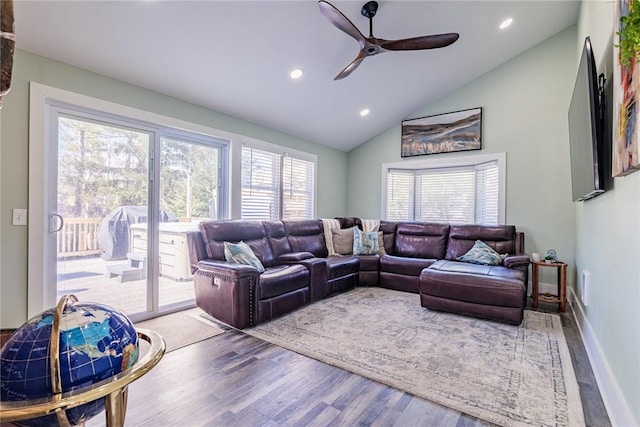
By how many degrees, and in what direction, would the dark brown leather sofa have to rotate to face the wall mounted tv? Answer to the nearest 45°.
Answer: approximately 45° to its left

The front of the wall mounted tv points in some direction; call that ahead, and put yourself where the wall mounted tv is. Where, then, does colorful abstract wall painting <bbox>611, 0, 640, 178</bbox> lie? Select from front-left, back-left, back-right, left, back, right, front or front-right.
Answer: left

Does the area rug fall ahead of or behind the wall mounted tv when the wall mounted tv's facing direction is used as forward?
ahead

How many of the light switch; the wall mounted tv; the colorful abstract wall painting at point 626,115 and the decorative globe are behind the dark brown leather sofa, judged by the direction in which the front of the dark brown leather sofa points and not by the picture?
0

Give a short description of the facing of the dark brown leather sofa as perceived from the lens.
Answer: facing the viewer

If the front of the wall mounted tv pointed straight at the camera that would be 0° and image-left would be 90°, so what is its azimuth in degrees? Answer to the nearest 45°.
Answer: approximately 90°

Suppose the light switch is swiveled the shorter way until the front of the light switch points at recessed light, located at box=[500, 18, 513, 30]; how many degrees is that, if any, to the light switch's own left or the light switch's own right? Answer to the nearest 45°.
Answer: approximately 45° to the light switch's own left

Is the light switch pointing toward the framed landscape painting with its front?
no

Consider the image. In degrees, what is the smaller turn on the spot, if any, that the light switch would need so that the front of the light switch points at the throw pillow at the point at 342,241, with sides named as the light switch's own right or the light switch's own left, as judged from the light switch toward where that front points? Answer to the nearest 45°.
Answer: approximately 90° to the light switch's own left

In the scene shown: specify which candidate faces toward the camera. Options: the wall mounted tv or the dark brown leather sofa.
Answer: the dark brown leather sofa

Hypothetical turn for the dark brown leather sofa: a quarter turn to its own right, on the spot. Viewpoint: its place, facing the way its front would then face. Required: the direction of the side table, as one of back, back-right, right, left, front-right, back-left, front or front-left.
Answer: back

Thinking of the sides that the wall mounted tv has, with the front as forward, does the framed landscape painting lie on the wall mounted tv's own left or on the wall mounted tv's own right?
on the wall mounted tv's own right

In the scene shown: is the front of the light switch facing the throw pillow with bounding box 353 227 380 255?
no

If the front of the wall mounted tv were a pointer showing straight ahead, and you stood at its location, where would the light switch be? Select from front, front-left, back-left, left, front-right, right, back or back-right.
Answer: front-left

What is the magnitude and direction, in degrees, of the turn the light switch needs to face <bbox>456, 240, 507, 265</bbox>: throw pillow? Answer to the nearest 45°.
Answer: approximately 45° to its left

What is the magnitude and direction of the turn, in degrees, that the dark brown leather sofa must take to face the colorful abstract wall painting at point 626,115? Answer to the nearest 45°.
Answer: approximately 45° to its left
